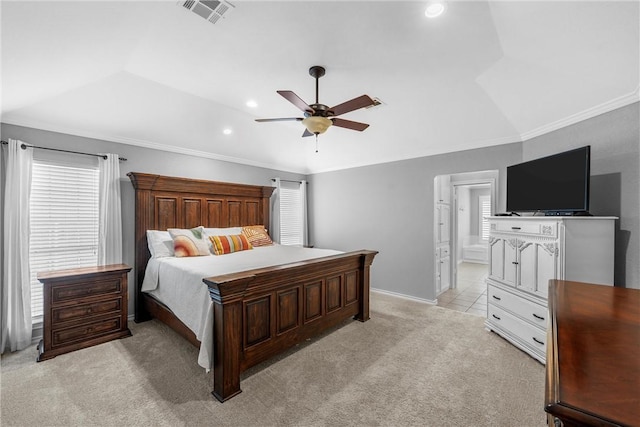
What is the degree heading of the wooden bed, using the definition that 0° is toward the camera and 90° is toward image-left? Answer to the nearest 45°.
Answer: approximately 315°

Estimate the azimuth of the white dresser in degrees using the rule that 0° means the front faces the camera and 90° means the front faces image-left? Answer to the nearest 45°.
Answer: approximately 45°

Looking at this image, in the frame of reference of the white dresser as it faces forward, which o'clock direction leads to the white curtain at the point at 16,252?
The white curtain is roughly at 12 o'clock from the white dresser.

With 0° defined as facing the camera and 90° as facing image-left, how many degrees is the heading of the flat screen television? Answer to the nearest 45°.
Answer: approximately 45°

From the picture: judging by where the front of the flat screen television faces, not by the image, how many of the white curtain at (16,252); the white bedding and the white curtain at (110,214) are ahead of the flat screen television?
3

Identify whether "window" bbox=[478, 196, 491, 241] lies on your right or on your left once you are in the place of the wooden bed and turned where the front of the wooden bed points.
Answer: on your left

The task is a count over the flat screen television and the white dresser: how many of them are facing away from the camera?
0

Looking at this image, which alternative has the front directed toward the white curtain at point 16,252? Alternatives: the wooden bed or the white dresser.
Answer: the white dresser

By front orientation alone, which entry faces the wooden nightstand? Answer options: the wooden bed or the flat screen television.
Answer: the flat screen television

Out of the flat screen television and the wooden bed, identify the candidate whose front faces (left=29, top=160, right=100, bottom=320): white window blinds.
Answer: the flat screen television

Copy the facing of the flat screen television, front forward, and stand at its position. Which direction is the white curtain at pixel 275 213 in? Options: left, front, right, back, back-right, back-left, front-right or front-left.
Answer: front-right
